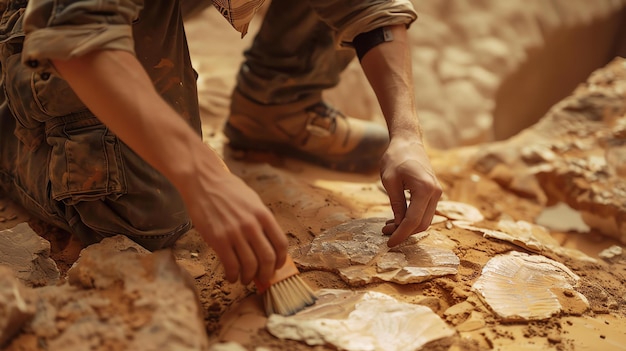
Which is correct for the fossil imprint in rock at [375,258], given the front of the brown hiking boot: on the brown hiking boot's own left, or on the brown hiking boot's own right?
on the brown hiking boot's own right

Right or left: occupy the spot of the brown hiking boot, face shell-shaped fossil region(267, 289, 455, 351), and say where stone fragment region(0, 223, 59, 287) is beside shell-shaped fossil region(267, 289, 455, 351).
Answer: right

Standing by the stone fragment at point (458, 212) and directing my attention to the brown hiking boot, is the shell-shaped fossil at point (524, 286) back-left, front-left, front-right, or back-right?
back-left

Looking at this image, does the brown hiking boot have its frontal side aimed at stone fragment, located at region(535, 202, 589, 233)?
yes

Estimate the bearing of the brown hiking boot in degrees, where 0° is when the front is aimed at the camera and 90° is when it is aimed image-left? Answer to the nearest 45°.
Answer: approximately 270°

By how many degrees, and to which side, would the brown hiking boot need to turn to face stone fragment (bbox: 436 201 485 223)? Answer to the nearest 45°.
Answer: approximately 45° to its right

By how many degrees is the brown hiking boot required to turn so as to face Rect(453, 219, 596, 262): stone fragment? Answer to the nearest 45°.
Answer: approximately 45° to its right

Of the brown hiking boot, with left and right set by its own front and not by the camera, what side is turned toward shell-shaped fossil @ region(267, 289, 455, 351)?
right

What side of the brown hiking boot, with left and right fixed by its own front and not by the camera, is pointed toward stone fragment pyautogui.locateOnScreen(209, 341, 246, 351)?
right

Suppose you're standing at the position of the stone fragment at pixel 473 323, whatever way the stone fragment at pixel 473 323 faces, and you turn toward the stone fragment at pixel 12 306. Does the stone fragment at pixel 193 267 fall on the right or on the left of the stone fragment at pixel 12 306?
right
